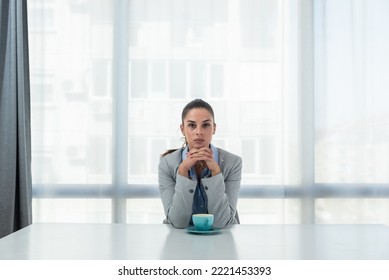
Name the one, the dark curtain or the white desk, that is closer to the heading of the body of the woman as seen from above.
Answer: the white desk

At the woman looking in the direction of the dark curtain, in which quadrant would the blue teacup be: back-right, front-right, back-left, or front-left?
back-left

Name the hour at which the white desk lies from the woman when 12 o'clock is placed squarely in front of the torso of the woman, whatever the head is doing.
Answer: The white desk is roughly at 12 o'clock from the woman.

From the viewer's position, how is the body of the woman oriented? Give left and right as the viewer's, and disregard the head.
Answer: facing the viewer

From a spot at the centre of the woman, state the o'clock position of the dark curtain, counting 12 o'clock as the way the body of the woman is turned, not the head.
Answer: The dark curtain is roughly at 4 o'clock from the woman.

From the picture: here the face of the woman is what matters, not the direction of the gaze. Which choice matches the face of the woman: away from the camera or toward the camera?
toward the camera
